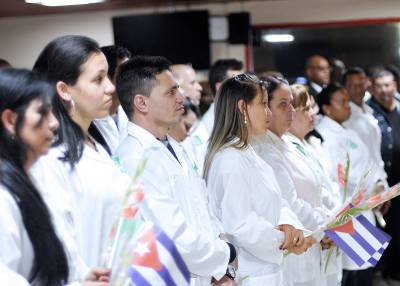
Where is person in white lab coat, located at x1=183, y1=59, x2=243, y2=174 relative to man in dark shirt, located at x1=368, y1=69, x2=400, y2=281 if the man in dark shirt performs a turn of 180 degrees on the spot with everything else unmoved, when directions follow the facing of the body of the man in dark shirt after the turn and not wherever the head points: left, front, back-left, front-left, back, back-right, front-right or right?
back-left

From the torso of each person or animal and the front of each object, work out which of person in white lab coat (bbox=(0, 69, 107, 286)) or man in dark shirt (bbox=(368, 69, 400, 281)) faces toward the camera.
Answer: the man in dark shirt

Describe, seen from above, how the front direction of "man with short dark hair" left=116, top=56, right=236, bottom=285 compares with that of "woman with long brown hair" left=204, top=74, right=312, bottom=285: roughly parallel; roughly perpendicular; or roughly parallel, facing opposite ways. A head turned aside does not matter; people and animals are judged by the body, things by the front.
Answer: roughly parallel

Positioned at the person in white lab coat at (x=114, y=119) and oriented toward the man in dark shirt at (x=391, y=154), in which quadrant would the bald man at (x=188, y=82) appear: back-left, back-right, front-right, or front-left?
front-left

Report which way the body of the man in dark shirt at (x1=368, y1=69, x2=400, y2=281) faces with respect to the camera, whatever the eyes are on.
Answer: toward the camera

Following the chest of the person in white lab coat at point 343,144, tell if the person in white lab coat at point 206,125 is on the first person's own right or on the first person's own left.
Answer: on the first person's own right
